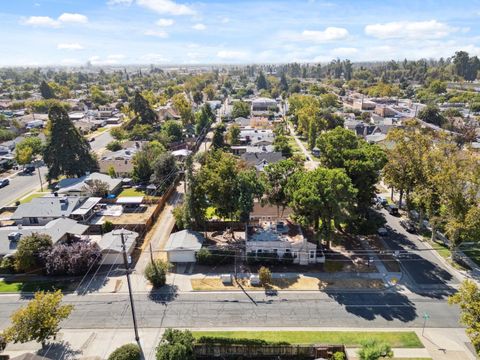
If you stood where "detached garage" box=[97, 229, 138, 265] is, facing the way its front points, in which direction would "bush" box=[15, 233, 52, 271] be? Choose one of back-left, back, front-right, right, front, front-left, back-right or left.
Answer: right

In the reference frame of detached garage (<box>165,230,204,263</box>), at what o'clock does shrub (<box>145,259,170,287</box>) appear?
The shrub is roughly at 1 o'clock from the detached garage.

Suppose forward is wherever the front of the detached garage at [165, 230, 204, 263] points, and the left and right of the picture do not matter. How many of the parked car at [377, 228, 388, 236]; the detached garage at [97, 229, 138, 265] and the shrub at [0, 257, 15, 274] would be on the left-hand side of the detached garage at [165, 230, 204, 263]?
1

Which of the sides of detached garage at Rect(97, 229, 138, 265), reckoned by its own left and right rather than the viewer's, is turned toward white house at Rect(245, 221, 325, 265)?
left

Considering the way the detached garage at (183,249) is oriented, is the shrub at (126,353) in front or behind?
in front

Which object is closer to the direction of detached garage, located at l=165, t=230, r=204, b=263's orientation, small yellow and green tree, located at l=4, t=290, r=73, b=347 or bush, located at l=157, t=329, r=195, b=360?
the bush

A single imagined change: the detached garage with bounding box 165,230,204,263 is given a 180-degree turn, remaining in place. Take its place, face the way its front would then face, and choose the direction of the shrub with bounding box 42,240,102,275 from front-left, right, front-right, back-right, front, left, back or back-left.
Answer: left

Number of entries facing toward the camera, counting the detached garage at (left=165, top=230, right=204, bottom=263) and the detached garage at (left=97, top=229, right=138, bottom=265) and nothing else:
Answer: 2

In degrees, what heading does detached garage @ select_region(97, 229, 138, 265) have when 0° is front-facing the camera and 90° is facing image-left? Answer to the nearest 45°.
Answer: approximately 0°

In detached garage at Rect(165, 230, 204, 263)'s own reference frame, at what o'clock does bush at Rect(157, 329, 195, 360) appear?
The bush is roughly at 12 o'clock from the detached garage.

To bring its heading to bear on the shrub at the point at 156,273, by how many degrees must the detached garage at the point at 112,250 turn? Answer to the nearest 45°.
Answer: approximately 45° to its left

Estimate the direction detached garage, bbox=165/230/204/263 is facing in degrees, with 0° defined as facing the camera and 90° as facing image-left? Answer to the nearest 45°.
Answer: approximately 0°
